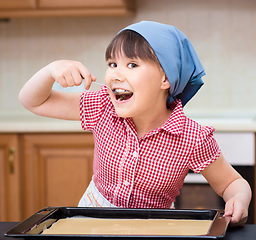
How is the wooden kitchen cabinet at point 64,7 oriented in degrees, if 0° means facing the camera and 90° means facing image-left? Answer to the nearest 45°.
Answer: approximately 0°

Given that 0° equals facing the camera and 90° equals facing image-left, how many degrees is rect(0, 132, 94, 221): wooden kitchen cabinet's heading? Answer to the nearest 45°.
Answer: approximately 0°

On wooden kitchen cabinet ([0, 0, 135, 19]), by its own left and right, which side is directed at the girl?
front

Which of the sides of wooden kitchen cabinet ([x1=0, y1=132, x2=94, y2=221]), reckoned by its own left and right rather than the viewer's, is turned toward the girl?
front

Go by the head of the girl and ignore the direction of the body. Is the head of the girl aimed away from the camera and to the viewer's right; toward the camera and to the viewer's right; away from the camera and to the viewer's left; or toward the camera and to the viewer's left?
toward the camera and to the viewer's left

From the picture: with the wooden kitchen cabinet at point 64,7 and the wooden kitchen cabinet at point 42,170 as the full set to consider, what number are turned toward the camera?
2
